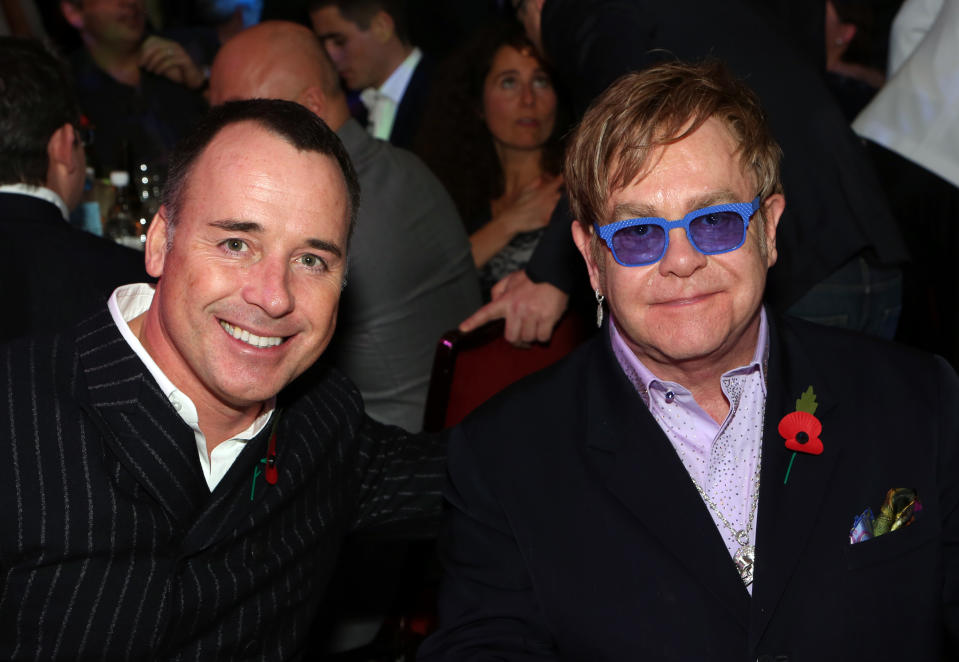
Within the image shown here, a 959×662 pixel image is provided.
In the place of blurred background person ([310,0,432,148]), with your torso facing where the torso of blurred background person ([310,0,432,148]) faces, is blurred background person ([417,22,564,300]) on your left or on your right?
on your left

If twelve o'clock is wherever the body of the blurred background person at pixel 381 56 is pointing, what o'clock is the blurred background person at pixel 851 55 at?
the blurred background person at pixel 851 55 is roughly at 8 o'clock from the blurred background person at pixel 381 56.

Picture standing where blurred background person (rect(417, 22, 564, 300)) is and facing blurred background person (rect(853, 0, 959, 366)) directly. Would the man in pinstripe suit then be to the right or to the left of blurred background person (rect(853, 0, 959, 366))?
right

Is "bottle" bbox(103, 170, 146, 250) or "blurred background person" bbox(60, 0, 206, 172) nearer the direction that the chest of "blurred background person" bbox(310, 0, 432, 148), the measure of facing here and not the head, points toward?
the bottle

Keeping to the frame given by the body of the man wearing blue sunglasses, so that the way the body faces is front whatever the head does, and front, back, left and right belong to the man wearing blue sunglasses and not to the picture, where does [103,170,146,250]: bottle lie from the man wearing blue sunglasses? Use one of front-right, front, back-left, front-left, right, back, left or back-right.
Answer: back-right

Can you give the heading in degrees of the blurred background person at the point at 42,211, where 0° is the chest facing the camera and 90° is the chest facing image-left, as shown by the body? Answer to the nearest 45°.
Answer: approximately 225°

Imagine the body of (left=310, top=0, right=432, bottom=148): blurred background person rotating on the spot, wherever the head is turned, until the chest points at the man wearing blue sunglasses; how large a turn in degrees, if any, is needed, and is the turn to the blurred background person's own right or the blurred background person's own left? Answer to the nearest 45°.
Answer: approximately 45° to the blurred background person's own left

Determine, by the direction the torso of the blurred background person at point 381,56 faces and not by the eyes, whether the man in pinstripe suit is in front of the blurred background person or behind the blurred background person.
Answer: in front

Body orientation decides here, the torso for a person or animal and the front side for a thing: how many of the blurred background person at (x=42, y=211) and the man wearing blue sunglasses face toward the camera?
1

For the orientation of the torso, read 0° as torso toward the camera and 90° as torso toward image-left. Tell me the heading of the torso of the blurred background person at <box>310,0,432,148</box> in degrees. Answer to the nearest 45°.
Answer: approximately 45°

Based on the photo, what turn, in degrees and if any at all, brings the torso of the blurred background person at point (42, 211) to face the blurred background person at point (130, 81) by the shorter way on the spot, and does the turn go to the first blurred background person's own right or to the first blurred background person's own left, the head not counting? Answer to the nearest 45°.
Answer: approximately 45° to the first blurred background person's own left

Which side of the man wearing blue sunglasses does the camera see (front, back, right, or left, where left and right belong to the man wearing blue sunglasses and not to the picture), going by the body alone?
front

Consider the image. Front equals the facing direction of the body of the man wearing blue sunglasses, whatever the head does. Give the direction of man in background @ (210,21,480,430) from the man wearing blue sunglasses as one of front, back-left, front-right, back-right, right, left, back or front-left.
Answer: back-right
